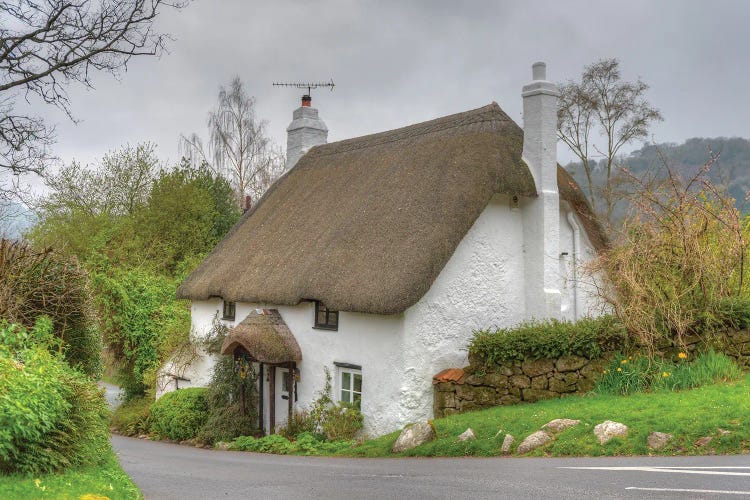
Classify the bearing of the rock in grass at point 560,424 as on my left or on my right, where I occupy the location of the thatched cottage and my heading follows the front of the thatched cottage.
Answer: on my left

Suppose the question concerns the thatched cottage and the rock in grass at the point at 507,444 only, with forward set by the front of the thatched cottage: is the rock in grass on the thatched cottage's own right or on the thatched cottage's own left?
on the thatched cottage's own left

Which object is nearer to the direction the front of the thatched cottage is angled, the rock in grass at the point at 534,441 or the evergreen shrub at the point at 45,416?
the evergreen shrub

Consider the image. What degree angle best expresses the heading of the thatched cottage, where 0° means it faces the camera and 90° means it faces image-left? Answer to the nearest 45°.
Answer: approximately 45°

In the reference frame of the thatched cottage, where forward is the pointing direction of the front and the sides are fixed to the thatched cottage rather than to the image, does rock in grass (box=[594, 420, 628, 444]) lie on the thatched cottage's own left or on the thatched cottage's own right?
on the thatched cottage's own left

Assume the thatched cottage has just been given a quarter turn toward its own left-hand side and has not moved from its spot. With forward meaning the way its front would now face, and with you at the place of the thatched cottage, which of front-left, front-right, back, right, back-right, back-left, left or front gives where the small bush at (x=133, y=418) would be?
back

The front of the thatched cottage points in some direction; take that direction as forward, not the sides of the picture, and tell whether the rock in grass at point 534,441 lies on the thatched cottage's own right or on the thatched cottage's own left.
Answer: on the thatched cottage's own left

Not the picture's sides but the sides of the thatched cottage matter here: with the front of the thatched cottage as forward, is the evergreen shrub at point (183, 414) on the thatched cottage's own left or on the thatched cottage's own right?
on the thatched cottage's own right

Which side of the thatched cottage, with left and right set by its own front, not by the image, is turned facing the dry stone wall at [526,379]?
left
